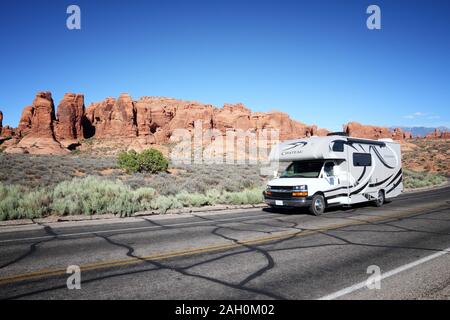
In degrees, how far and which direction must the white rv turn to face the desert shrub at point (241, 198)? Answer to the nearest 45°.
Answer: approximately 90° to its right

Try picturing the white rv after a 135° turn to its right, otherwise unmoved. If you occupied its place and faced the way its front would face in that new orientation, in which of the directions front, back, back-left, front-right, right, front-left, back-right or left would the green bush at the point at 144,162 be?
front-left

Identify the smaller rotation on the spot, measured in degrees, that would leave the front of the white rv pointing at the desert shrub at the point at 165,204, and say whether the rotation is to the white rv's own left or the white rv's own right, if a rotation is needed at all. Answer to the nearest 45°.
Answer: approximately 45° to the white rv's own right

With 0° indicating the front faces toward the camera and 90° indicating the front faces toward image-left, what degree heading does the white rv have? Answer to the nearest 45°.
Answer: approximately 45°

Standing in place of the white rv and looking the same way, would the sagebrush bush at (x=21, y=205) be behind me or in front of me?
in front

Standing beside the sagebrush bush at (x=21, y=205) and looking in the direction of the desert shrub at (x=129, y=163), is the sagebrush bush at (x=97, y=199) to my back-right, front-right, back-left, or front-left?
front-right
